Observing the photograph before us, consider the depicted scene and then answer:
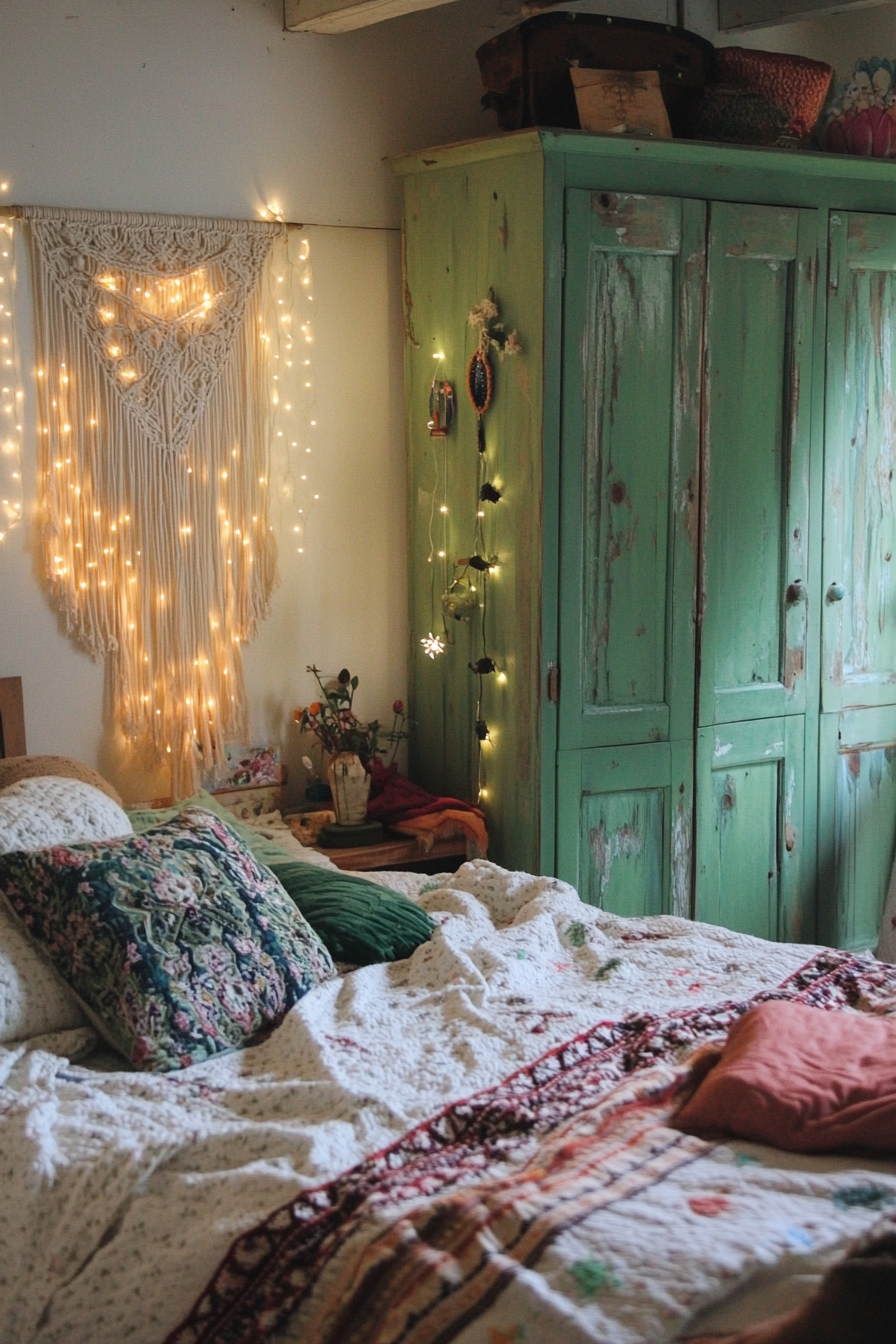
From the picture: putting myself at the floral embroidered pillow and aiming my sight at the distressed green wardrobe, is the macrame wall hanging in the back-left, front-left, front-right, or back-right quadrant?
front-left

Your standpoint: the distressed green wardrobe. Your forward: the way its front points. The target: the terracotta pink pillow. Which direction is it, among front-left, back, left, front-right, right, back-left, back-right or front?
front-right

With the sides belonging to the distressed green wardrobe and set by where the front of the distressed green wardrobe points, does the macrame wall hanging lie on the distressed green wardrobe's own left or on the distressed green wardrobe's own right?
on the distressed green wardrobe's own right

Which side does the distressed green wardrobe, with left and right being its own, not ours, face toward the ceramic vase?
right

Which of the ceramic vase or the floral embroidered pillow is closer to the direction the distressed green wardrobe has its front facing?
the floral embroidered pillow

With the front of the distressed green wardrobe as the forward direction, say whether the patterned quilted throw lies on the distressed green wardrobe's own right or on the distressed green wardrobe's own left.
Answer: on the distressed green wardrobe's own right

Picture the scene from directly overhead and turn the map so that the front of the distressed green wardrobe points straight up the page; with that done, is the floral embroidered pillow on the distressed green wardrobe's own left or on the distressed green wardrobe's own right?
on the distressed green wardrobe's own right
